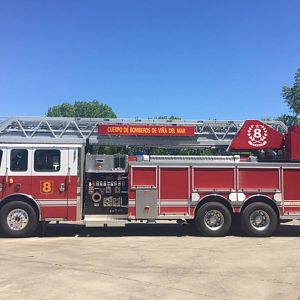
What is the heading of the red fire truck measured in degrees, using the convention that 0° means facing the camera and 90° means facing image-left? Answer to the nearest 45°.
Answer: approximately 90°
